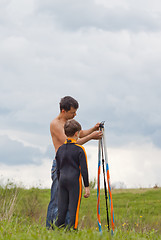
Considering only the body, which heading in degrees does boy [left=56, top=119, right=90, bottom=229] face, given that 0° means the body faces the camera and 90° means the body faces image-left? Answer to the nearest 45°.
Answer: approximately 225°

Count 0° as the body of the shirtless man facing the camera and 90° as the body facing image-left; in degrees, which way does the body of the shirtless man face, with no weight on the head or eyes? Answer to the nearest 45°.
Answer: approximately 270°

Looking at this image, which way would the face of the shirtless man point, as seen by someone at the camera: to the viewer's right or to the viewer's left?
to the viewer's right
